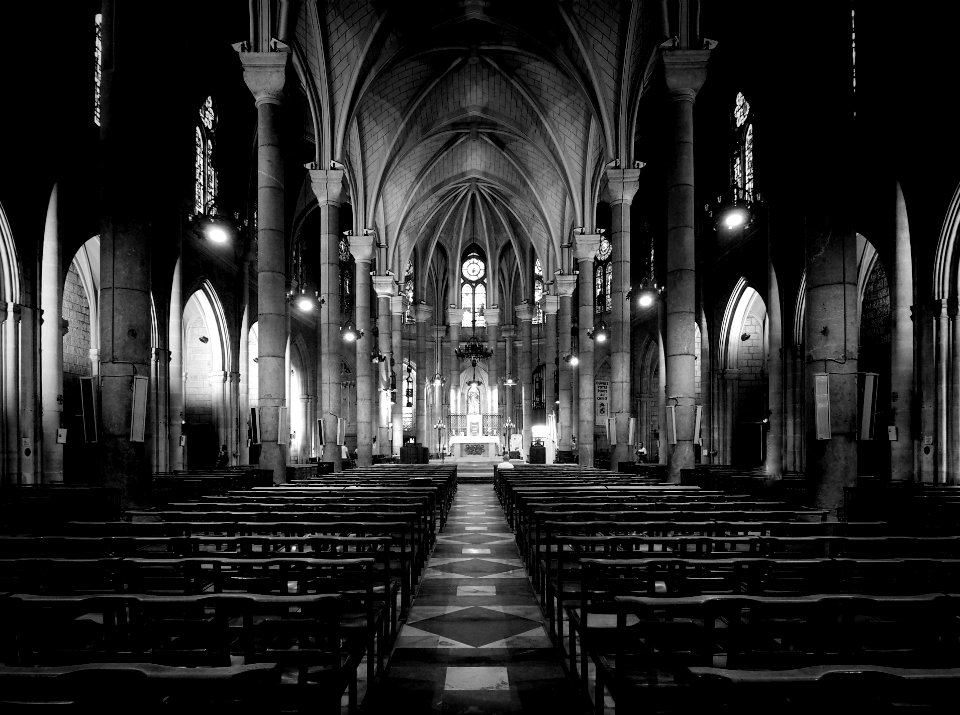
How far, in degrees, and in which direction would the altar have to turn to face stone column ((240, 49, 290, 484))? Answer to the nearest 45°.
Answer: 0° — it already faces it

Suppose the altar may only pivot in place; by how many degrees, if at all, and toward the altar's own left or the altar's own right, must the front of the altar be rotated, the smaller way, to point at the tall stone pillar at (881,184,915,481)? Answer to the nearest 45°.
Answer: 0° — it already faces it

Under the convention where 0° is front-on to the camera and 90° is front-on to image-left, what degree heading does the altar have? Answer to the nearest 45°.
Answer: approximately 0°
